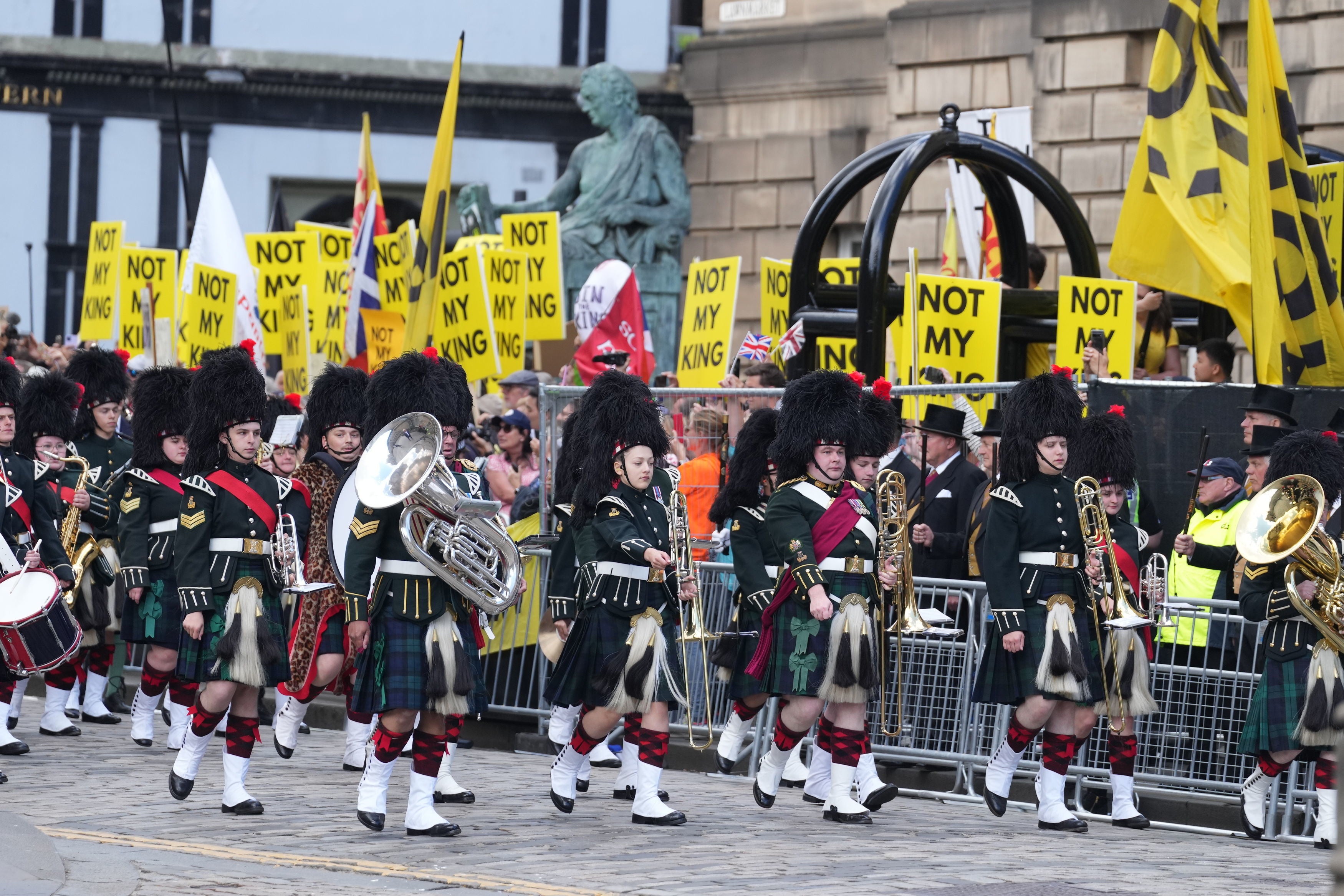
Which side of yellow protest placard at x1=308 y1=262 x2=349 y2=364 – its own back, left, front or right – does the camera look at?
front

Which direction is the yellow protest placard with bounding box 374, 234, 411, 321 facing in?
toward the camera

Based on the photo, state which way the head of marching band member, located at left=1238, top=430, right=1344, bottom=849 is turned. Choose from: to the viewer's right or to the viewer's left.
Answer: to the viewer's left

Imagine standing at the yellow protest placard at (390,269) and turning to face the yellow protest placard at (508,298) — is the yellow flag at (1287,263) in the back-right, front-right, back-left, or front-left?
front-right

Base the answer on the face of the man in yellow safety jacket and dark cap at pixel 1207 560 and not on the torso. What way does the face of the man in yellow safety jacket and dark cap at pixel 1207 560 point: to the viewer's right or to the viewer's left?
to the viewer's left

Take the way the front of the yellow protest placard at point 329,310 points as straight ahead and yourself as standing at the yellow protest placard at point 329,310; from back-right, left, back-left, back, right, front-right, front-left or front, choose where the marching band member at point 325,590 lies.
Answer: front

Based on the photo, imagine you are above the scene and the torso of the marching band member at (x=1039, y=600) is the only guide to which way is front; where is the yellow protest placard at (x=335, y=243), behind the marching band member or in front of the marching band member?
behind
